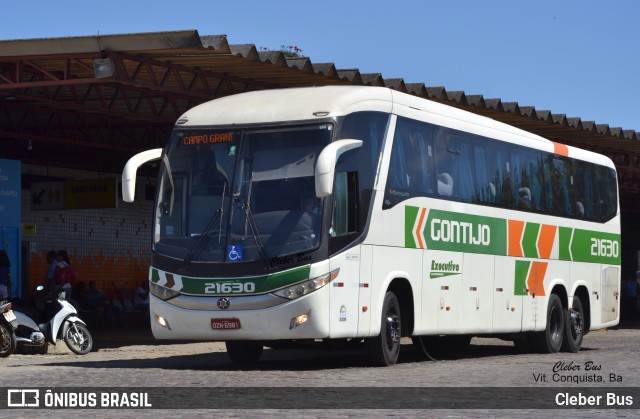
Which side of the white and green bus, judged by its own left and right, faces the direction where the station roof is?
right

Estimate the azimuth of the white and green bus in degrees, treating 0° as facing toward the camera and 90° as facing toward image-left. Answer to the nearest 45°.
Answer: approximately 45°

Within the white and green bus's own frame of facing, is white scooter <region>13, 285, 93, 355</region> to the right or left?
on its right
